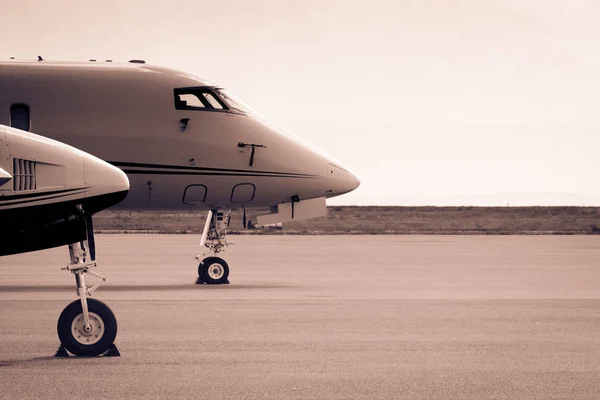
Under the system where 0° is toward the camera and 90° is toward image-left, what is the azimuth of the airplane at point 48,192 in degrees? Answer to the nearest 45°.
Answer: approximately 270°

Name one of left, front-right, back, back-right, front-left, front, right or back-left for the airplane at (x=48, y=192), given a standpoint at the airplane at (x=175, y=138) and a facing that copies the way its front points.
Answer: right

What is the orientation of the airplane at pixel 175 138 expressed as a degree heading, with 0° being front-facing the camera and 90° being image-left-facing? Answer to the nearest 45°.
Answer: approximately 270°

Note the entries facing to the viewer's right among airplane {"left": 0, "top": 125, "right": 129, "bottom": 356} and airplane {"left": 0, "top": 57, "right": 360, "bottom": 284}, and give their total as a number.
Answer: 2

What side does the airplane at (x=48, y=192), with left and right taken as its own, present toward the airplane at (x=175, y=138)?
left
